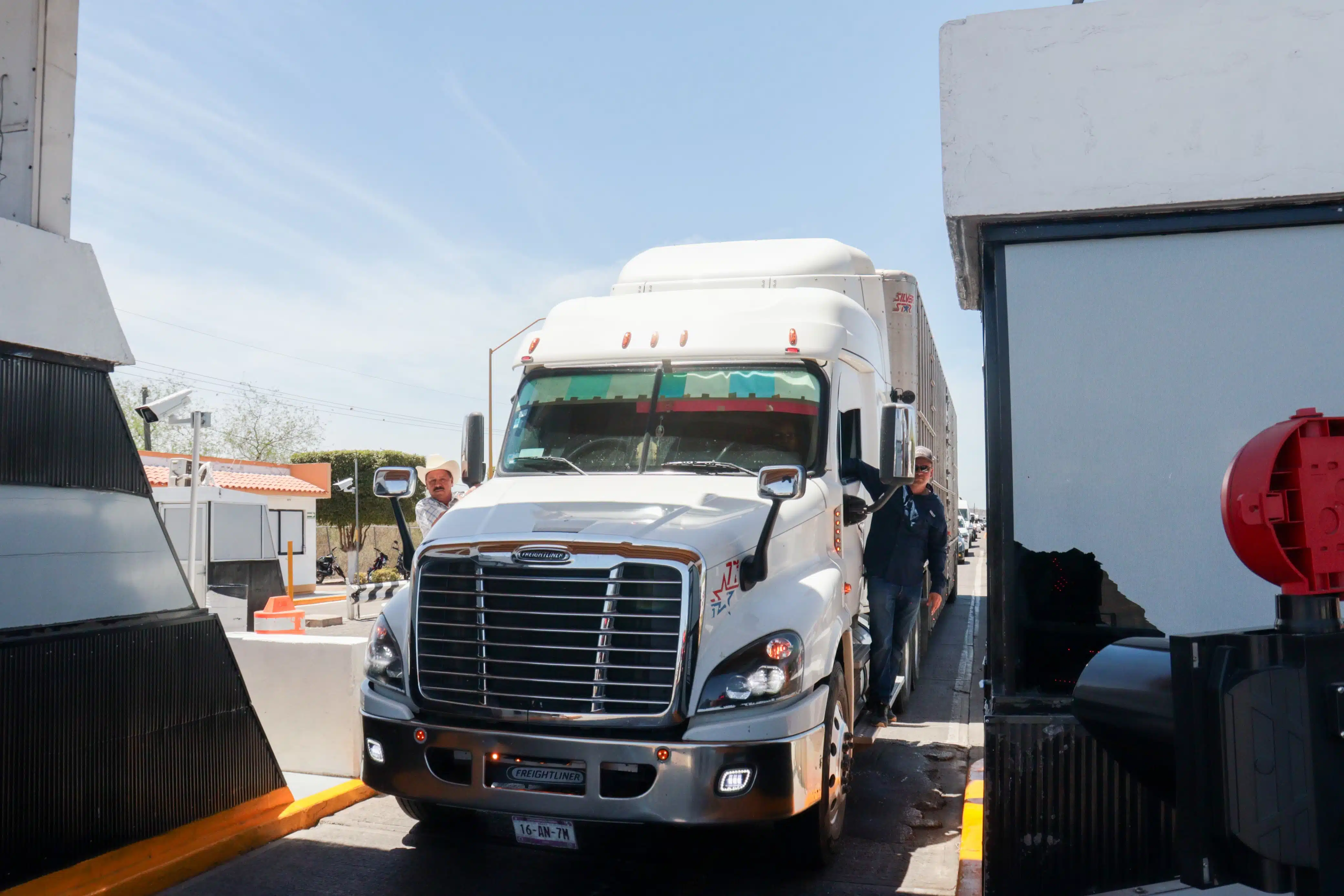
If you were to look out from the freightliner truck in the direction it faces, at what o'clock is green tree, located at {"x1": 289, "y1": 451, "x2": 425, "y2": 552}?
The green tree is roughly at 4 o'clock from the freightliner truck.

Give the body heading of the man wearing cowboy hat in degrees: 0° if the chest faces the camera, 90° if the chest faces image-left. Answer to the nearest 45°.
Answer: approximately 0°

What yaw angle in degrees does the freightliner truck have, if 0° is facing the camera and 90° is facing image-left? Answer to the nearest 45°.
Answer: approximately 45°

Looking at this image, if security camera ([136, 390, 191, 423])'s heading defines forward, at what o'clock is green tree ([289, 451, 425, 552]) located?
The green tree is roughly at 5 o'clock from the security camera.

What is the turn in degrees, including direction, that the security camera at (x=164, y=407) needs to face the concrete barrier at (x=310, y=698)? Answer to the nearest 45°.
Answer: approximately 45° to its left

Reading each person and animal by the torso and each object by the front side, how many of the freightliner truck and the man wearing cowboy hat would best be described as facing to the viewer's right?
0

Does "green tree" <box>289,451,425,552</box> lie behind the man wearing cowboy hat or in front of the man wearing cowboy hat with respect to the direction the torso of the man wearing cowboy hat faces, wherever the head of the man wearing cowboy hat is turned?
behind

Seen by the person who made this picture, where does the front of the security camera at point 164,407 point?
facing the viewer and to the left of the viewer
